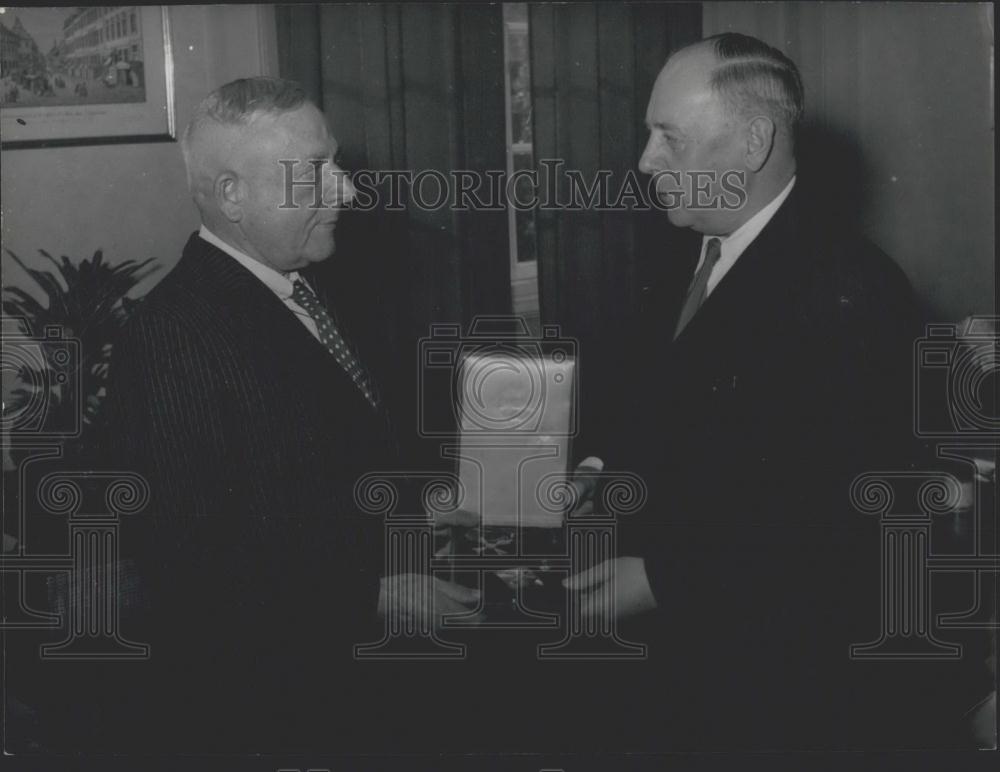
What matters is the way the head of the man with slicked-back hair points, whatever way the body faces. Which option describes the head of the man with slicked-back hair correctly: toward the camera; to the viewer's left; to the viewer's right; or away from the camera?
to the viewer's left

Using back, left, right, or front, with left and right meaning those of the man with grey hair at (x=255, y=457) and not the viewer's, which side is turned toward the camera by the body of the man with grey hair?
right

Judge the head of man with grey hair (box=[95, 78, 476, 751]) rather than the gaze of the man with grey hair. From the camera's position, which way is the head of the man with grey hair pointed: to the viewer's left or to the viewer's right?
to the viewer's right

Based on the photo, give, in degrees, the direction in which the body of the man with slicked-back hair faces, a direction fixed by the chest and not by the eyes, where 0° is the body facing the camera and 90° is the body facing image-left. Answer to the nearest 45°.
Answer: approximately 90°

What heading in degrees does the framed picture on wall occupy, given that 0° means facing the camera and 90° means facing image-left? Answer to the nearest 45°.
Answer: approximately 0°

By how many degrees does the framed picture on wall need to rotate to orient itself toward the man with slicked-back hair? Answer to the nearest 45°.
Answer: approximately 45° to its left

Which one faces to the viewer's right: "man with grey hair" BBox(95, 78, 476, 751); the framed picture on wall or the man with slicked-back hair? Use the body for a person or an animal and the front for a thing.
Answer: the man with grey hair

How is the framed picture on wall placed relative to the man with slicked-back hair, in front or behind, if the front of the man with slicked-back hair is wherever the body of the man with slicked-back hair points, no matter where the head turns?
in front
